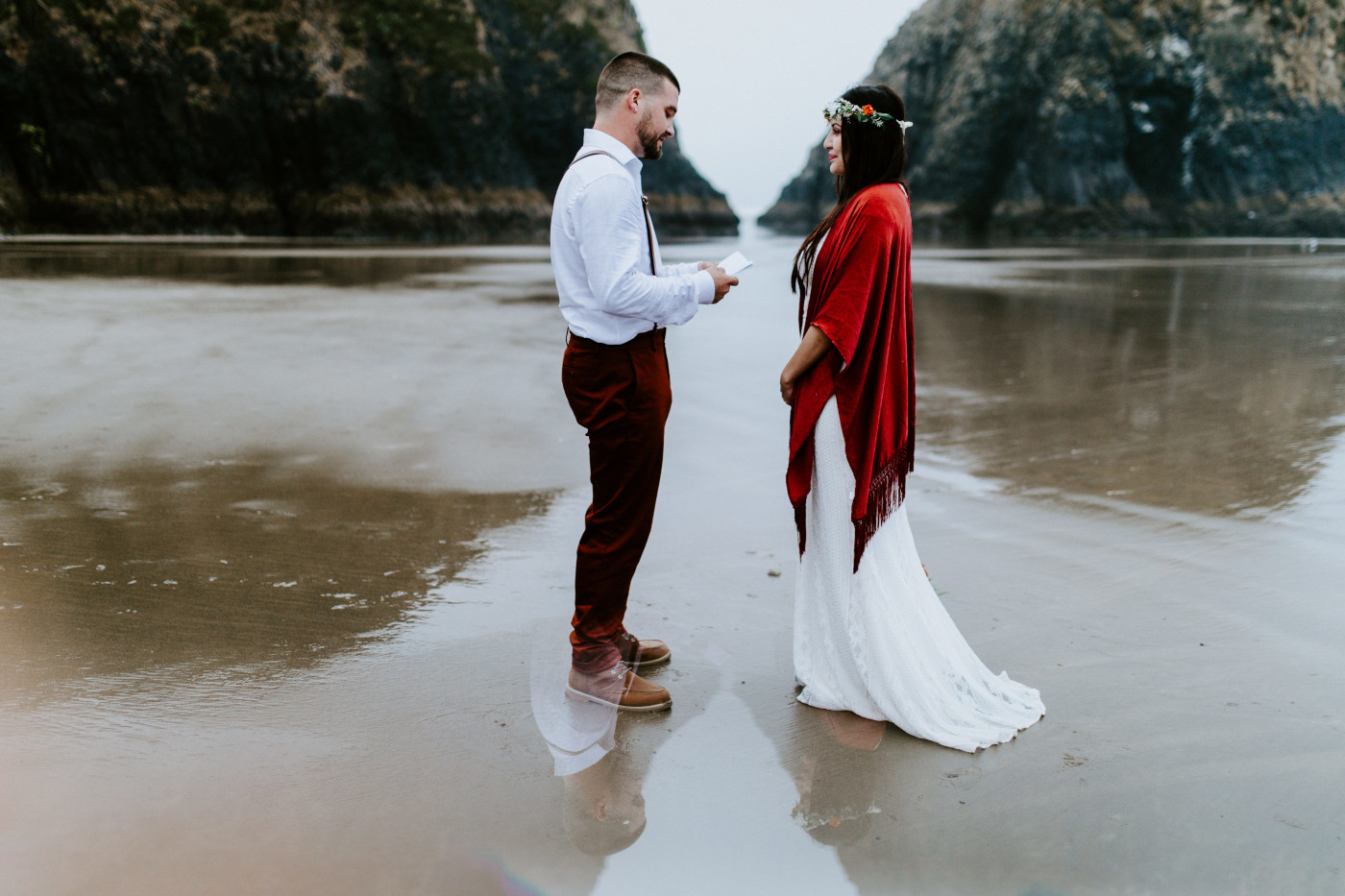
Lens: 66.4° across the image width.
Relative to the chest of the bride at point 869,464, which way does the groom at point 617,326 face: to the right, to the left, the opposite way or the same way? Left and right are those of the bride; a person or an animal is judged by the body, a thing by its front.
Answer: the opposite way

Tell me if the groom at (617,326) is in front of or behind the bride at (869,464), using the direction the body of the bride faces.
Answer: in front

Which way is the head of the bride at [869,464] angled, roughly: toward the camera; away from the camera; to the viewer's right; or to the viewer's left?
to the viewer's left

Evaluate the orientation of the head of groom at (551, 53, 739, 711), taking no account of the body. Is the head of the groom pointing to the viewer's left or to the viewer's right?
to the viewer's right

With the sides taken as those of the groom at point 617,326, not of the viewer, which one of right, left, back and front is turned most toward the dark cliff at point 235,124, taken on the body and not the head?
left

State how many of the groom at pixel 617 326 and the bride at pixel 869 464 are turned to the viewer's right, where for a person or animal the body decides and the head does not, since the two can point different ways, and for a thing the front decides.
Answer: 1

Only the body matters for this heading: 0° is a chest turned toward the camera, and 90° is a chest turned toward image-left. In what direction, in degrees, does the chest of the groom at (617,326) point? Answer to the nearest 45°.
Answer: approximately 270°

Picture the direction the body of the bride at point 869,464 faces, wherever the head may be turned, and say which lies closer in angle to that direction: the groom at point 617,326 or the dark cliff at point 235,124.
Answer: the groom

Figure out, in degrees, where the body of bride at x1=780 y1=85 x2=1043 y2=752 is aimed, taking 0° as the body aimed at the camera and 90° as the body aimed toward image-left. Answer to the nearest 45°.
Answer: approximately 90°

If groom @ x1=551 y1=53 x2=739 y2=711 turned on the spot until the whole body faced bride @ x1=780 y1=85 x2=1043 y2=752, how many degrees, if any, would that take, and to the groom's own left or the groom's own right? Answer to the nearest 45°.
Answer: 0° — they already face them

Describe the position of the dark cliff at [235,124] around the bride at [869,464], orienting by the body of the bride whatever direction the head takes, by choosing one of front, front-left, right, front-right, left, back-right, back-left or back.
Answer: front-right
